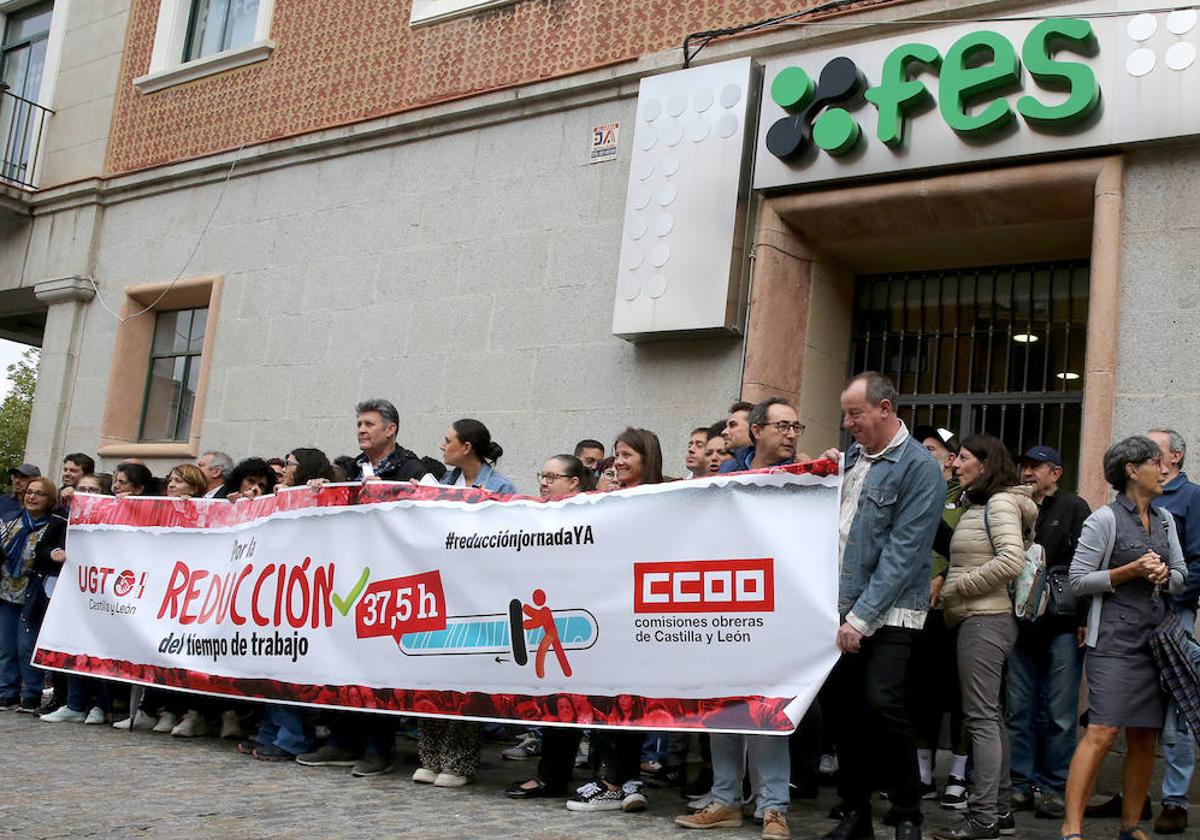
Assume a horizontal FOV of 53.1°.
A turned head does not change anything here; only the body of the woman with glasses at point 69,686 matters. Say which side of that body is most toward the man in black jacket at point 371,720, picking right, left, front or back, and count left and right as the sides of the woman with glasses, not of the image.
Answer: left

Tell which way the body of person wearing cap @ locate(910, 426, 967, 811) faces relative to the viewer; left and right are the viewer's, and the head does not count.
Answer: facing the viewer and to the left of the viewer

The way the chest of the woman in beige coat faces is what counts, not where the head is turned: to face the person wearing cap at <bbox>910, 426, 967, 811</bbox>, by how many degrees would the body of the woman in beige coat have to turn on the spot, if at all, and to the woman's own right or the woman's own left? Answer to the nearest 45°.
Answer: approximately 90° to the woman's own right

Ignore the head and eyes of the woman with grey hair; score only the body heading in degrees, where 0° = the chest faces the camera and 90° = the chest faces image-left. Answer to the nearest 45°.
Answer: approximately 315°

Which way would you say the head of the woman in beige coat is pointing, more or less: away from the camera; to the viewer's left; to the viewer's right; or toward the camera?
to the viewer's left

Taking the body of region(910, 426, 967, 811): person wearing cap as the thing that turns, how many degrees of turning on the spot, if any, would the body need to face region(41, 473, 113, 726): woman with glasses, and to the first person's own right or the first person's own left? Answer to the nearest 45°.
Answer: approximately 45° to the first person's own right

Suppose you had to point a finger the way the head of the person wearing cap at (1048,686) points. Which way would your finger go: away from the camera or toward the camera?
toward the camera

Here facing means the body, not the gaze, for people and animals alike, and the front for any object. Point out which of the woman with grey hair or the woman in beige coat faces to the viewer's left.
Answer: the woman in beige coat

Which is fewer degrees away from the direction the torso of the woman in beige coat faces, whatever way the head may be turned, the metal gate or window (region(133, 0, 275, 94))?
the window

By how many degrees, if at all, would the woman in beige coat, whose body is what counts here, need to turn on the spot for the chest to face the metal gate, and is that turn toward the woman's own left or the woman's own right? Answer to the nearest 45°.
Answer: approximately 90° to the woman's own right
